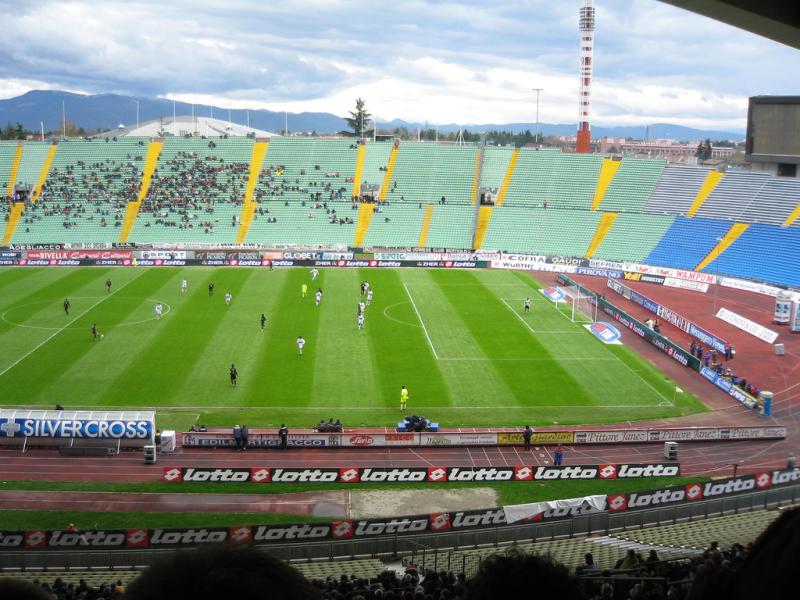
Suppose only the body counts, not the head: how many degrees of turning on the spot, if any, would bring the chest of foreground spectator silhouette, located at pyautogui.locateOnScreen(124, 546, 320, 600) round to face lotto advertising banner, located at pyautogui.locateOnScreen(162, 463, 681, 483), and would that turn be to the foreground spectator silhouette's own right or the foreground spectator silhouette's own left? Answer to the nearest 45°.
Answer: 0° — they already face it

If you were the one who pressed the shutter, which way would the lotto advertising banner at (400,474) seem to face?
facing the viewer

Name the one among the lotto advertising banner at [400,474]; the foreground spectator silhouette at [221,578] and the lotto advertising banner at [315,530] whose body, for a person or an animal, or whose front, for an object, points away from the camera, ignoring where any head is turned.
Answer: the foreground spectator silhouette

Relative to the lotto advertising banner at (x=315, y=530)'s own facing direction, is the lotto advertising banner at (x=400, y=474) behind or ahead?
behind

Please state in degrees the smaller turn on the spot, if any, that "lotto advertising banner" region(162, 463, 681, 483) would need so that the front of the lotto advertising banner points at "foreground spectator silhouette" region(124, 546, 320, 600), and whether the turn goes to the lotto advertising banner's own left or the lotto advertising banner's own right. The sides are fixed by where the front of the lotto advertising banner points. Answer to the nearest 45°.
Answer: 0° — it already faces them

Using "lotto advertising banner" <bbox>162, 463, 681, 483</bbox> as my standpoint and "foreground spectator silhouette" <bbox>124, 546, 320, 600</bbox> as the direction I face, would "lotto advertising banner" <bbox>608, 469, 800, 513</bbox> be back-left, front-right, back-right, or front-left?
front-left

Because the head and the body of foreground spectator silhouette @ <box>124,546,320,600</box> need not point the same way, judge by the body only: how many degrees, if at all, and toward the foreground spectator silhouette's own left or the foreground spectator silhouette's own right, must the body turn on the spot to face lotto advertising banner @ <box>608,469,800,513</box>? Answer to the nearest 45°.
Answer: approximately 45° to the foreground spectator silhouette's own right

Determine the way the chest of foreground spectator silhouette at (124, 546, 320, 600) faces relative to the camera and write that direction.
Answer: away from the camera

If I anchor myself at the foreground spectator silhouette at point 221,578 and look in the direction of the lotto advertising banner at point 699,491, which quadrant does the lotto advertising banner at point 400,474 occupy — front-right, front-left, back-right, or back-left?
front-left

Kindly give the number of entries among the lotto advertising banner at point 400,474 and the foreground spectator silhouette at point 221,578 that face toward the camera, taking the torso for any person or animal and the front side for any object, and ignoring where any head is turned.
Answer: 1

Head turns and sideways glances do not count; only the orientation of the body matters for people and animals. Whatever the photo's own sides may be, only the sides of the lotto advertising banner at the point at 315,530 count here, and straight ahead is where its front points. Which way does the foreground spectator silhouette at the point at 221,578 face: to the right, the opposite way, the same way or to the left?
the opposite way

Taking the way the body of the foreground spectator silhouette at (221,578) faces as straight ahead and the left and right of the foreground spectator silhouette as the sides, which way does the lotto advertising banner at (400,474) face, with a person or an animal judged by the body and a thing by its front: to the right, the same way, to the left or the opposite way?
the opposite way

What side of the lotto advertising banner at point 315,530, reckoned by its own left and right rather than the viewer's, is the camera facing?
front
